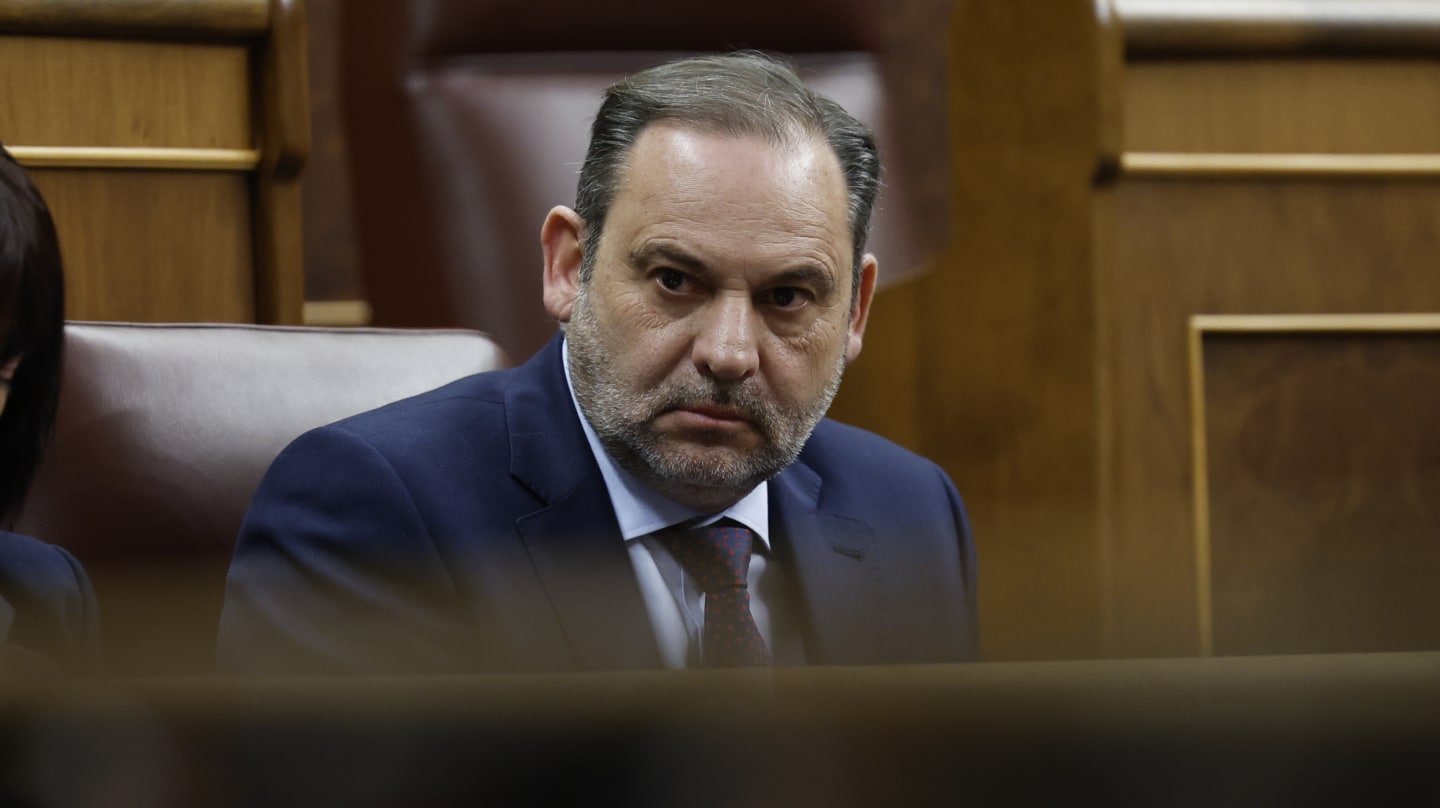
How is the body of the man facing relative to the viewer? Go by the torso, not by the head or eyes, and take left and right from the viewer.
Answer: facing the viewer and to the right of the viewer

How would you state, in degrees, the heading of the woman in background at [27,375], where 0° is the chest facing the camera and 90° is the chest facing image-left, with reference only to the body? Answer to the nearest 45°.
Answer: approximately 45°

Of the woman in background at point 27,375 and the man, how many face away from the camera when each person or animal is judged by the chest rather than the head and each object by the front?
0
